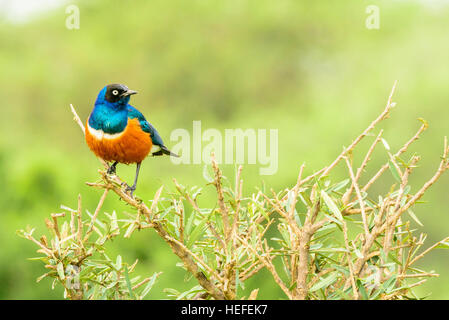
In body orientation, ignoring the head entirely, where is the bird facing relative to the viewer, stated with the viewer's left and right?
facing the viewer and to the left of the viewer
